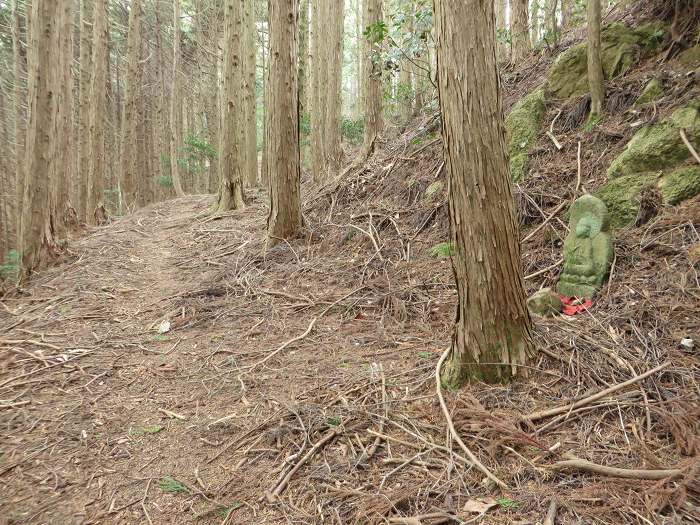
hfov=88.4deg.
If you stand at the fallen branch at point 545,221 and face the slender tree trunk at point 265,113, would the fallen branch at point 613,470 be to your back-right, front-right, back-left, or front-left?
back-left

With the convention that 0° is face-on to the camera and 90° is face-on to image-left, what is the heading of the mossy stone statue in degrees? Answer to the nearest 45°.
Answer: approximately 45°

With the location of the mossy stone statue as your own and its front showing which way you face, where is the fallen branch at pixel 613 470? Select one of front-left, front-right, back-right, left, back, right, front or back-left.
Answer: front-left

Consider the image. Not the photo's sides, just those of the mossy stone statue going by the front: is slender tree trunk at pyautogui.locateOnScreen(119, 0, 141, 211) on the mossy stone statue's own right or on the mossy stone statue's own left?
on the mossy stone statue's own right

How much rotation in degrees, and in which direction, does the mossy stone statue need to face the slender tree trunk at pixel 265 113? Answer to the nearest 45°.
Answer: approximately 90° to its right

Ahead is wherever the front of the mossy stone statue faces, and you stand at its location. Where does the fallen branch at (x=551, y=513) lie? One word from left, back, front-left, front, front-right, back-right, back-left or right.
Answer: front-left
